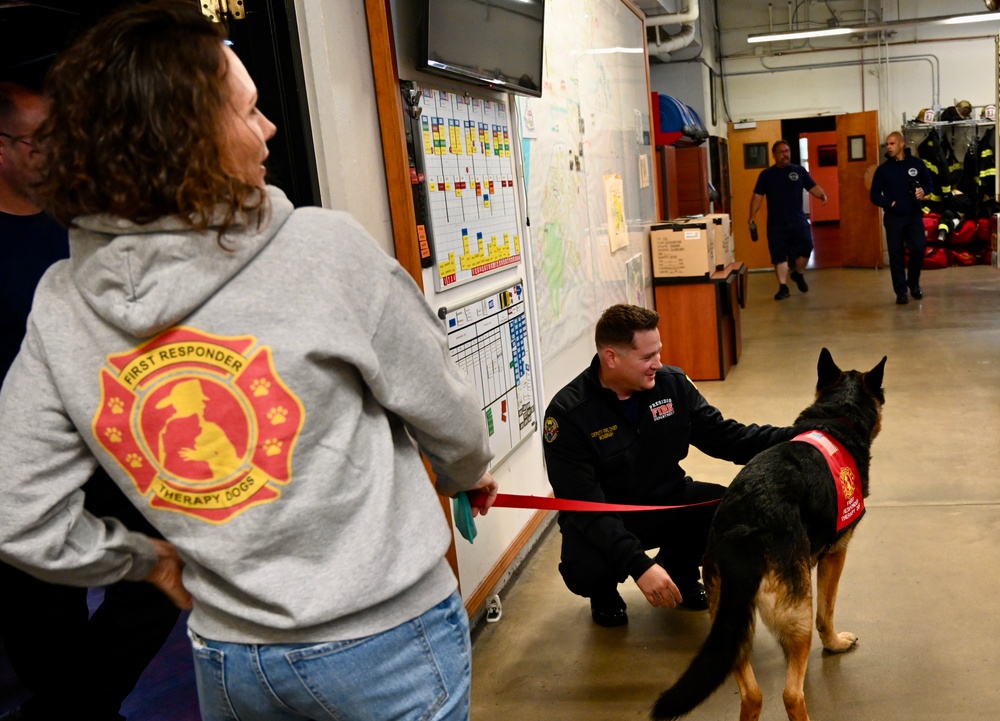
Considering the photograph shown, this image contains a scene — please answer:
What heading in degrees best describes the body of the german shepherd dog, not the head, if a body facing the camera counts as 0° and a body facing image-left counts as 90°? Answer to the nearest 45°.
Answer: approximately 225°

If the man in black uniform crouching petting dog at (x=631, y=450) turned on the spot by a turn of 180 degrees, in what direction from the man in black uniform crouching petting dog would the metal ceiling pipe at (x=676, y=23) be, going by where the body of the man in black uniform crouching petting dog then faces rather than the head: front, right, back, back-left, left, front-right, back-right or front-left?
front-right

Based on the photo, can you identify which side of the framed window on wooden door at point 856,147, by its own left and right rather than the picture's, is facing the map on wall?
front

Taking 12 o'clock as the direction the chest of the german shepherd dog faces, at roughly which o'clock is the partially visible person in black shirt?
The partially visible person in black shirt is roughly at 7 o'clock from the german shepherd dog.

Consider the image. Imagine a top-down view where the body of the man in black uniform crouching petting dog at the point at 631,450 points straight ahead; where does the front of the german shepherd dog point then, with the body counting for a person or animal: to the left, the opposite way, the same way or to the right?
to the left

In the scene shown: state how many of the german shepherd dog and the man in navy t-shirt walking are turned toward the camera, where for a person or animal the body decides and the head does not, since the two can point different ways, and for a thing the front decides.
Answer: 1
